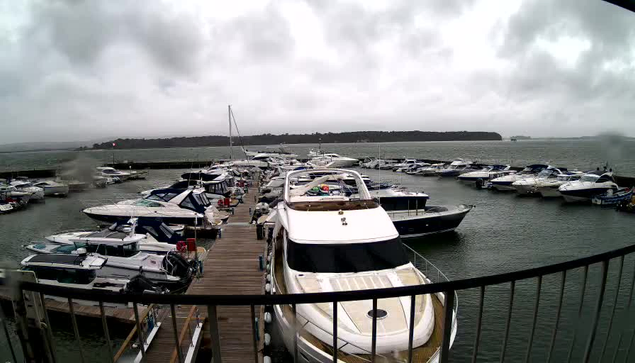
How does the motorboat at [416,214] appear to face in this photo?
to the viewer's right

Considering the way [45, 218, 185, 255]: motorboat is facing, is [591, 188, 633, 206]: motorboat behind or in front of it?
behind

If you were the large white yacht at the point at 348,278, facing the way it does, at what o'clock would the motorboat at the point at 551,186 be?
The motorboat is roughly at 7 o'clock from the large white yacht.

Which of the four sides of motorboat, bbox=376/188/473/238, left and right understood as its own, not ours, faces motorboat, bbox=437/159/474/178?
left

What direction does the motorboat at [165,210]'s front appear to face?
to the viewer's left

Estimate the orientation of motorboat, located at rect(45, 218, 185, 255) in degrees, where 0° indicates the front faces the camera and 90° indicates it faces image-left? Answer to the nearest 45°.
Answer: approximately 90°

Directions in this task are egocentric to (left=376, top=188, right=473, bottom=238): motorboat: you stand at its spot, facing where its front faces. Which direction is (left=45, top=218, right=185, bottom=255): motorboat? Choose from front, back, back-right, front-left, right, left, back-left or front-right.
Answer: back-right

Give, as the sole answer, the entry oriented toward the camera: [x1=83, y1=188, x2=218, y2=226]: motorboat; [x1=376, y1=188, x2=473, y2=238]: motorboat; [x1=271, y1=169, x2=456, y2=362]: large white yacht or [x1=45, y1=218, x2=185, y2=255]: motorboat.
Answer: the large white yacht
